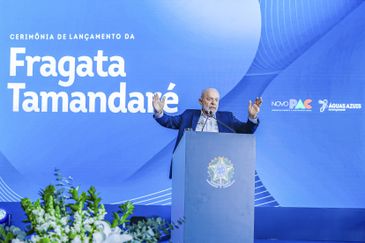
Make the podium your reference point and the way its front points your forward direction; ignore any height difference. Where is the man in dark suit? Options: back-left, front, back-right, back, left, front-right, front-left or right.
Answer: back

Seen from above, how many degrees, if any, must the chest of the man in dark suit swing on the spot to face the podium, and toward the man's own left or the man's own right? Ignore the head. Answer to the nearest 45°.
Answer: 0° — they already face it

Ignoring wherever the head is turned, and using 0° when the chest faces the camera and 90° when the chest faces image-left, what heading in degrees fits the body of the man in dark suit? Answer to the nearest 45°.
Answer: approximately 0°

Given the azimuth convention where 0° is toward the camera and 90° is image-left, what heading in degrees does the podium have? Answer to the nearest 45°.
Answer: approximately 0°

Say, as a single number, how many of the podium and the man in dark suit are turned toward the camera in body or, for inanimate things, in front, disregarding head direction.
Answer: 2
